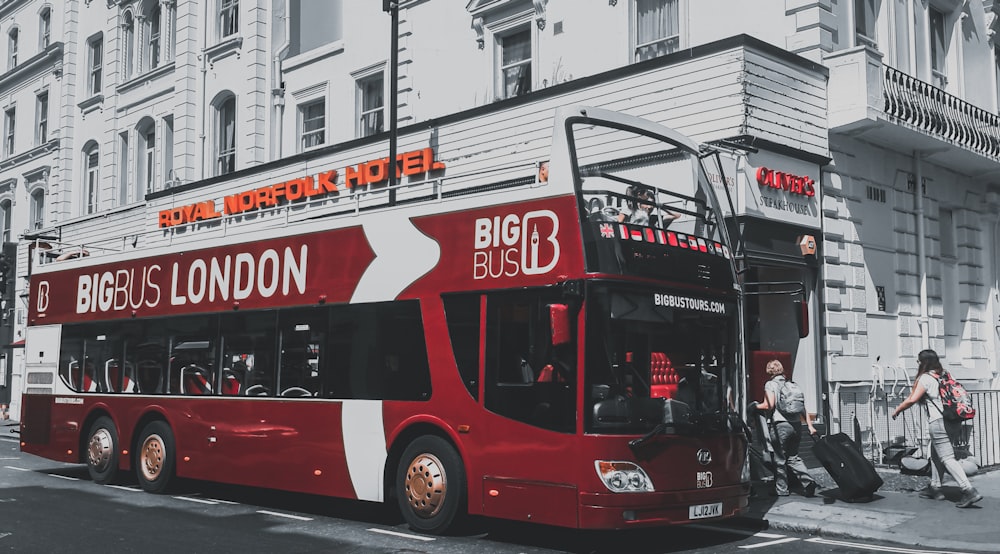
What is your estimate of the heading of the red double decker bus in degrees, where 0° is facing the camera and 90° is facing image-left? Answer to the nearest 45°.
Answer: approximately 315°

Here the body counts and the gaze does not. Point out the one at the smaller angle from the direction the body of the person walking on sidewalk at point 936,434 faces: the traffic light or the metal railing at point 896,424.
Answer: the traffic light

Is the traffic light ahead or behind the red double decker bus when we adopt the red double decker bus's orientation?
behind

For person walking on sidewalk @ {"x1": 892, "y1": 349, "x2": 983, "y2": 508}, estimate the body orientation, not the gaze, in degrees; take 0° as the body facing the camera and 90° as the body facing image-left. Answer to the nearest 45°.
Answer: approximately 90°

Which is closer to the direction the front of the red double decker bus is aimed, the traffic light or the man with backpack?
the man with backpack

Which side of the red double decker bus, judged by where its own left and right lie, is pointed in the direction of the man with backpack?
front

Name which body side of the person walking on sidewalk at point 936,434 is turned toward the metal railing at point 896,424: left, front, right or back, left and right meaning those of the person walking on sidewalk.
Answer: right
